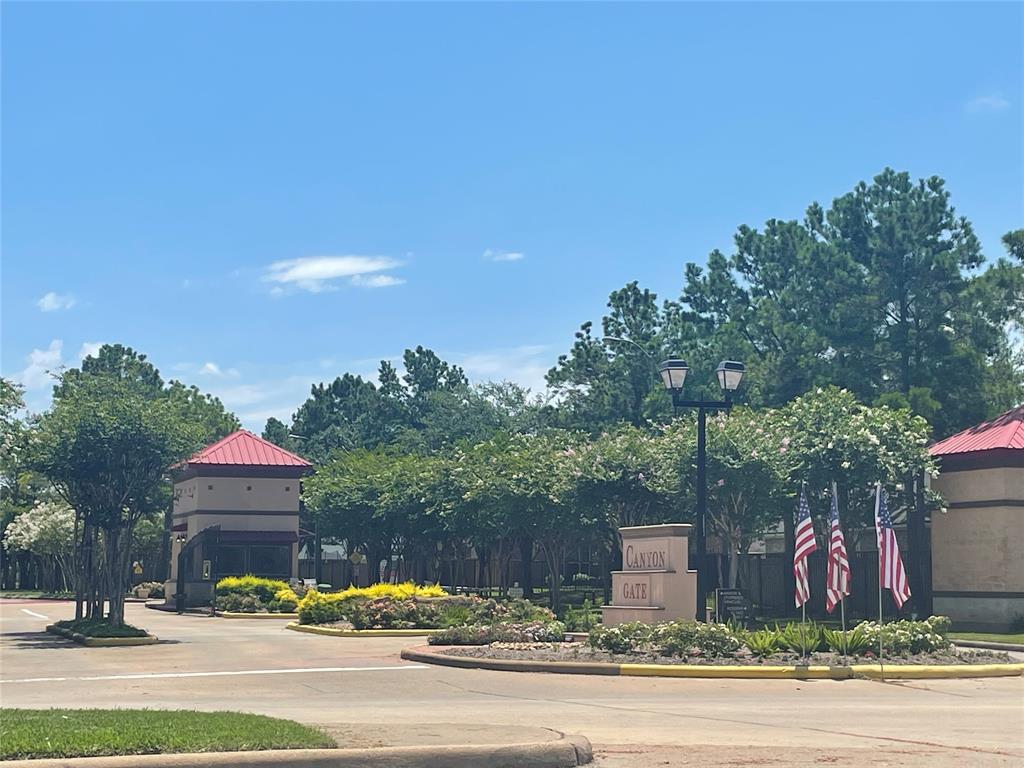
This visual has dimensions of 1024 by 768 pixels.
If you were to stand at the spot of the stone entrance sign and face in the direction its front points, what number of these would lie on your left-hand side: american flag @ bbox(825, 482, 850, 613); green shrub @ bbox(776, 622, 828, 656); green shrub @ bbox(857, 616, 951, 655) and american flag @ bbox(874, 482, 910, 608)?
4

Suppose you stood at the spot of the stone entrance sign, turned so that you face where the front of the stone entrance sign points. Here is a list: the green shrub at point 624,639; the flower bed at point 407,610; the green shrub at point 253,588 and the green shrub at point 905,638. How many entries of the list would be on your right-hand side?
2

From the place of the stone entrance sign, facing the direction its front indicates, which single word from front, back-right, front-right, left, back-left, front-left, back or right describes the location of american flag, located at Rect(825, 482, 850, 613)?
left

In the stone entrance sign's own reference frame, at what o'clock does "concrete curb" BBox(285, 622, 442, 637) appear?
The concrete curb is roughly at 3 o'clock from the stone entrance sign.

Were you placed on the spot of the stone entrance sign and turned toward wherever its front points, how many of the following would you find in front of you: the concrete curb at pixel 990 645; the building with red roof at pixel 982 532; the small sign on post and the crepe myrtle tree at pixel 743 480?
0

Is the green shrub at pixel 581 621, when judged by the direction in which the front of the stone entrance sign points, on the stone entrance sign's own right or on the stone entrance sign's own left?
on the stone entrance sign's own right

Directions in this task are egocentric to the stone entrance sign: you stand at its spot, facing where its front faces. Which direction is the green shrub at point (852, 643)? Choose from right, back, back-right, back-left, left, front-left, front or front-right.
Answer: left

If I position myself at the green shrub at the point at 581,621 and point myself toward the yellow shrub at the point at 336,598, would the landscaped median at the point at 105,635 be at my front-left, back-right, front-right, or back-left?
front-left

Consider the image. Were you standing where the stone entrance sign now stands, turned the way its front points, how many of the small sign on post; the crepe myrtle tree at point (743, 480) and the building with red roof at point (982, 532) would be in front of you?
0

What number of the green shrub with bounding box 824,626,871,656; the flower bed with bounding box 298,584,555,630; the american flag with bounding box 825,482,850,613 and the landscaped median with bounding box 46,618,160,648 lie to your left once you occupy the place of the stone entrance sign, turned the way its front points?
2

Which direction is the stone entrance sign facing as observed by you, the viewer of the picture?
facing the viewer and to the left of the viewer

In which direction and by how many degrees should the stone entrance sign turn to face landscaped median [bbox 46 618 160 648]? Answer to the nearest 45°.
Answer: approximately 45° to its right

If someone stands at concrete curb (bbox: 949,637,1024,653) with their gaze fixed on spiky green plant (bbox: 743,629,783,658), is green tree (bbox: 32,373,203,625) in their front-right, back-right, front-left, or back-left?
front-right

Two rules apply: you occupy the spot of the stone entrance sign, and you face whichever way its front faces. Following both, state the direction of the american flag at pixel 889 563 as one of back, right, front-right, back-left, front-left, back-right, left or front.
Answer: left

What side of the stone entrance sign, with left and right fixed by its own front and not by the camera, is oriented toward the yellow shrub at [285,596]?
right

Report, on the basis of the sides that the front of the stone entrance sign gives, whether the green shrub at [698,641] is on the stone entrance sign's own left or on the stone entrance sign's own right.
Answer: on the stone entrance sign's own left

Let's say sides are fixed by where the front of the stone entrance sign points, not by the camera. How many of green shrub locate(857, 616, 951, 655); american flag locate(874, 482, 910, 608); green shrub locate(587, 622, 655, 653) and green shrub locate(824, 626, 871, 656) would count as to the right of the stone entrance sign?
0
